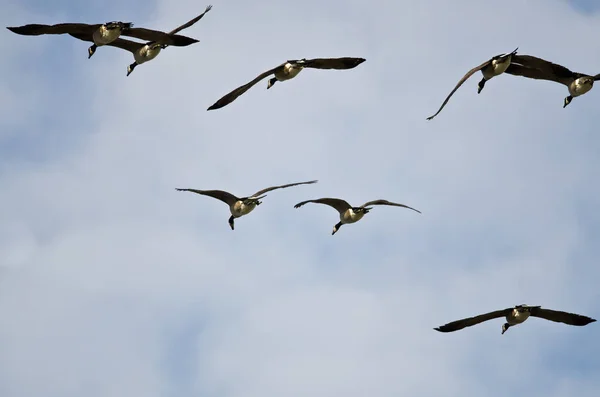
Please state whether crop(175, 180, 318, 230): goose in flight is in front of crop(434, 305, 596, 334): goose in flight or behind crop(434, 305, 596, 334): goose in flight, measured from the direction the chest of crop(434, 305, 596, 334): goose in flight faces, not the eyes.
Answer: in front

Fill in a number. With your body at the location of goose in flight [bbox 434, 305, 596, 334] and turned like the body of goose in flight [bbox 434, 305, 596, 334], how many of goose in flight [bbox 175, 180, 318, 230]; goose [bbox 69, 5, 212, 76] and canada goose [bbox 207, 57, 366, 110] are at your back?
0

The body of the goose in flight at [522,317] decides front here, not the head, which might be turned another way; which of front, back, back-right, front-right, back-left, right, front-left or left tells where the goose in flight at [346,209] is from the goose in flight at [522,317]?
front-right

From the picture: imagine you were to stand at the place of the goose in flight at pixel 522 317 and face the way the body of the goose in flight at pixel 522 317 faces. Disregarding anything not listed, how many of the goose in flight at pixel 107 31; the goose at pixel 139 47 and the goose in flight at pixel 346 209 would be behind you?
0
